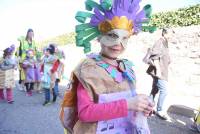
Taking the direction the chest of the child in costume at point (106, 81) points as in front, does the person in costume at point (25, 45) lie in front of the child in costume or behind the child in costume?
behind

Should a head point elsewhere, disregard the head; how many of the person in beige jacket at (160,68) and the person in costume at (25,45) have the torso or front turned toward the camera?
1

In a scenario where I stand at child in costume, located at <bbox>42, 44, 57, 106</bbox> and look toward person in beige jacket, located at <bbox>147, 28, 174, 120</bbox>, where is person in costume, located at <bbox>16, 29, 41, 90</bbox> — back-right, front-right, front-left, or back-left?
back-left

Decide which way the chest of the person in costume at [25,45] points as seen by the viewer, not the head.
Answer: toward the camera

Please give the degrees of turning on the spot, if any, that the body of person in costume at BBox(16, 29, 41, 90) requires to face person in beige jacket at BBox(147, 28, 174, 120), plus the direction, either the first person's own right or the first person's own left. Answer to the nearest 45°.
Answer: approximately 45° to the first person's own left
